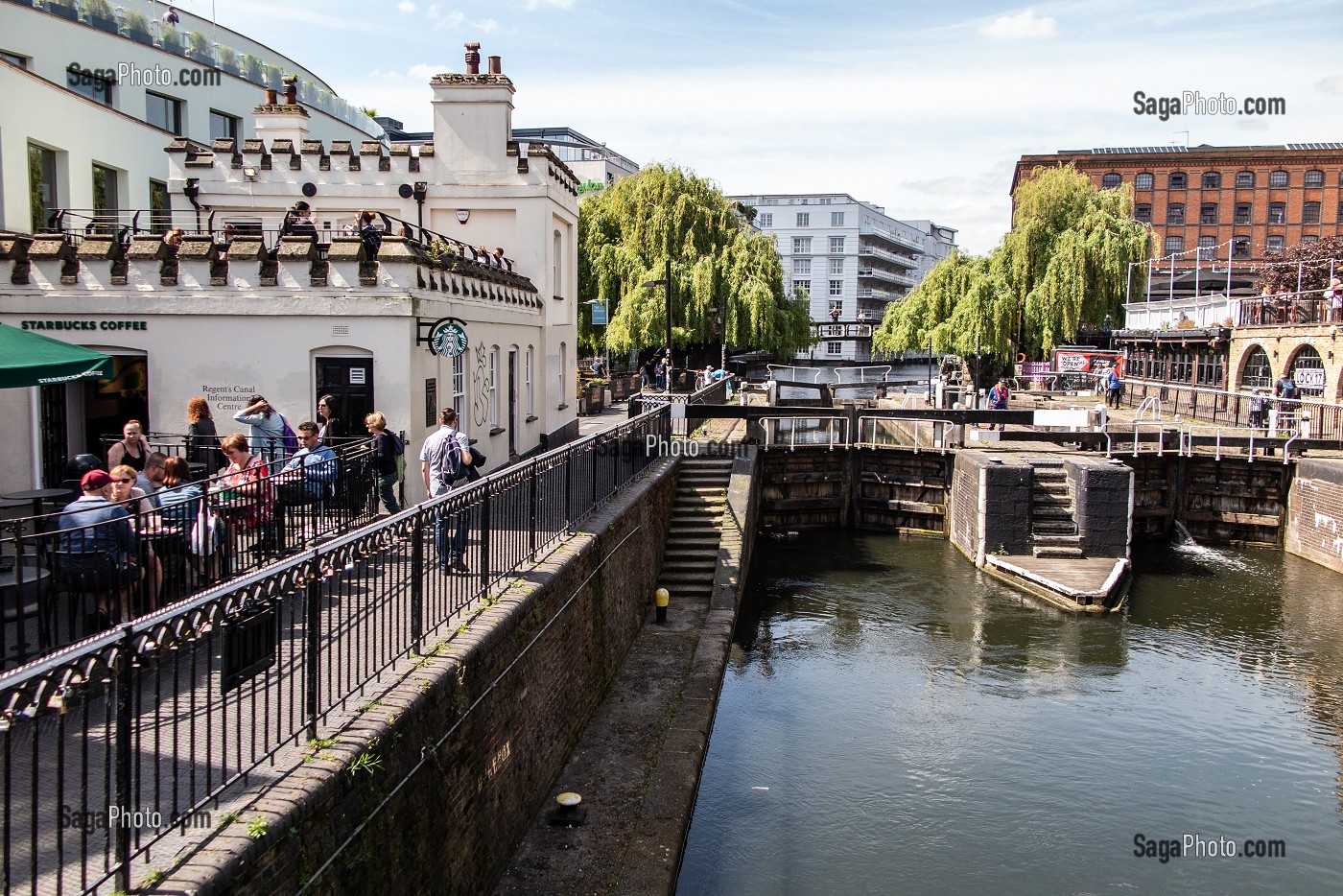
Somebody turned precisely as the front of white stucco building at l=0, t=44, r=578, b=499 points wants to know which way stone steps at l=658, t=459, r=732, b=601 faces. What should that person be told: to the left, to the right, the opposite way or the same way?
the same way

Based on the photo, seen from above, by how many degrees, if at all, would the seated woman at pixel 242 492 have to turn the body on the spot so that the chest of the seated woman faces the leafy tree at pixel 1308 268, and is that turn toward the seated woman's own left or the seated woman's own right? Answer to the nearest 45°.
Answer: approximately 180°

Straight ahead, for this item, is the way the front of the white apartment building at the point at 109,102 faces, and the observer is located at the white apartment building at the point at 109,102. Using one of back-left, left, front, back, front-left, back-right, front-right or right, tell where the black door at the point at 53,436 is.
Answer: front-right

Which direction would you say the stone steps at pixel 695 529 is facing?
toward the camera

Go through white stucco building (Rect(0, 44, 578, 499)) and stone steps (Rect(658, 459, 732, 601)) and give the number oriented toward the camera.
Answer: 2

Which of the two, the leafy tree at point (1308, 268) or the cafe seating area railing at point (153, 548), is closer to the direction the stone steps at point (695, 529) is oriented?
the cafe seating area railing

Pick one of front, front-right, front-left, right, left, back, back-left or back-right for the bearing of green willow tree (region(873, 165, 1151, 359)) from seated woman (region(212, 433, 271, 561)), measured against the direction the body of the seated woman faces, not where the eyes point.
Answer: back

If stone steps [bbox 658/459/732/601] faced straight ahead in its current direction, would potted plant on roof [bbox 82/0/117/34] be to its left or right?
on its right

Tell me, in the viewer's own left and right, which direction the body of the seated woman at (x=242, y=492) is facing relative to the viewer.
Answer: facing the viewer and to the left of the viewer

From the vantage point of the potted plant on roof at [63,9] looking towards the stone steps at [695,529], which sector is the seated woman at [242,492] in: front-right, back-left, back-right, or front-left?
front-right

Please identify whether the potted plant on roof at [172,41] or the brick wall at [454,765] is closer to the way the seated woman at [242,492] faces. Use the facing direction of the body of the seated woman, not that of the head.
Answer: the brick wall

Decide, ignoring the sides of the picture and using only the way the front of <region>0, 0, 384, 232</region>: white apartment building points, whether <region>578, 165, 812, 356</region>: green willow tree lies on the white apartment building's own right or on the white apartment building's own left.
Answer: on the white apartment building's own left

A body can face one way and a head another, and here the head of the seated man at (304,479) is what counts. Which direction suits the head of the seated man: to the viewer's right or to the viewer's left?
to the viewer's left

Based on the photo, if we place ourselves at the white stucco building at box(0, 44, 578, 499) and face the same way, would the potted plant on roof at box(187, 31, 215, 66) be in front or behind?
behind

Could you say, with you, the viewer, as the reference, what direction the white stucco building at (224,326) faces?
facing the viewer
